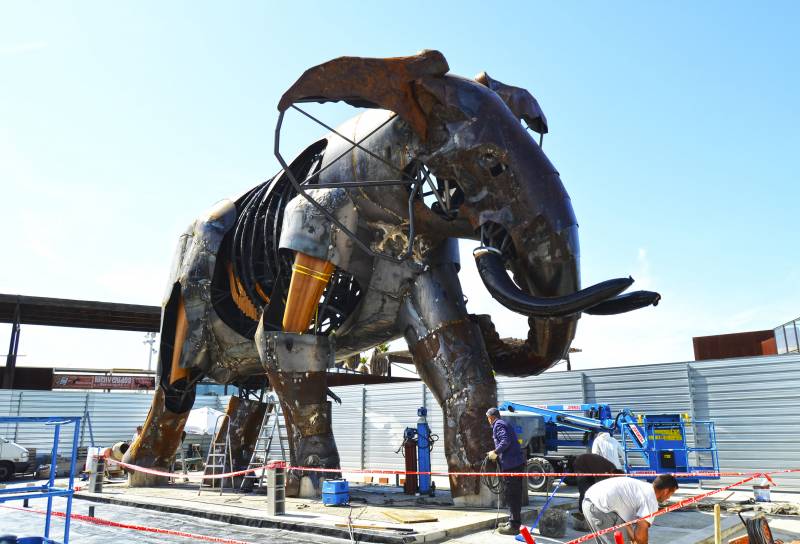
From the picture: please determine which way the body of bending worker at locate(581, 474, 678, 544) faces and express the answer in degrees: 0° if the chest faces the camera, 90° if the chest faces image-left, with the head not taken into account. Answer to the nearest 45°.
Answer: approximately 270°

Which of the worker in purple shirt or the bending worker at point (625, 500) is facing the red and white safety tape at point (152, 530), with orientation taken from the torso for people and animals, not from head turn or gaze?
the worker in purple shirt

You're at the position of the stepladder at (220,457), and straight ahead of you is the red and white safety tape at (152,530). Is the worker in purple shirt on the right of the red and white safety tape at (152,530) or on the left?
left

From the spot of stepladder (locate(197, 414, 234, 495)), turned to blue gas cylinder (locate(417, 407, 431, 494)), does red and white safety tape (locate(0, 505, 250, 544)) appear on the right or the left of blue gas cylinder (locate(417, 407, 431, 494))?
right

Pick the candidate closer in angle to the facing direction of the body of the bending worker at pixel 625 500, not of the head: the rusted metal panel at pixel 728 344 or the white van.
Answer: the rusted metal panel

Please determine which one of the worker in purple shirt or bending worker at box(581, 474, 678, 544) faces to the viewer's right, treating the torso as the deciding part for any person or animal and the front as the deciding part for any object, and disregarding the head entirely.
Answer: the bending worker

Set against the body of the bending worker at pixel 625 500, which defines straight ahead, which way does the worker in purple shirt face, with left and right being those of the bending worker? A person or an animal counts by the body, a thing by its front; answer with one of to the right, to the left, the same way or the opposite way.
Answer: the opposite way

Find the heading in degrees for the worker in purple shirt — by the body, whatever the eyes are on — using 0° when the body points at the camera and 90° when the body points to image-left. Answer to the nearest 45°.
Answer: approximately 90°

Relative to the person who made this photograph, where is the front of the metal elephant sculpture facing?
facing the viewer and to the right of the viewer

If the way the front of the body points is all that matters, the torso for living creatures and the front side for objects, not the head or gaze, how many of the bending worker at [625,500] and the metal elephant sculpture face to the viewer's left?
0
